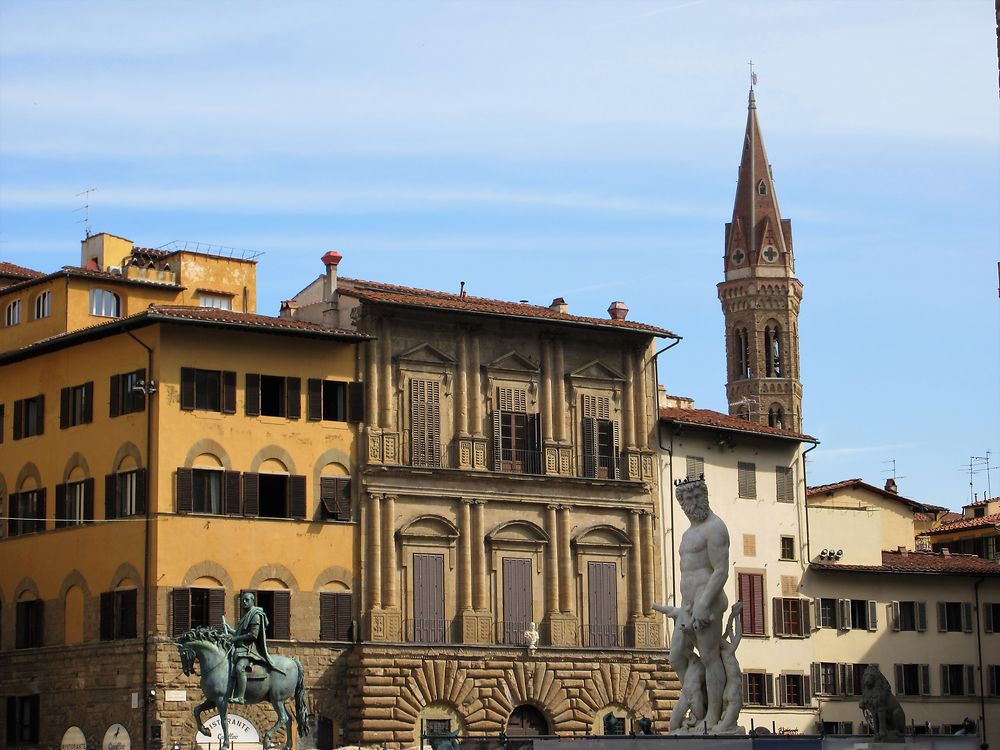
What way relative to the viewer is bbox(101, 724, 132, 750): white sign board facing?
toward the camera

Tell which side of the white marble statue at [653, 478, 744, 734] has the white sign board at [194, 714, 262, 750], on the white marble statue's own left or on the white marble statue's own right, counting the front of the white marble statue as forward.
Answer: on the white marble statue's own right

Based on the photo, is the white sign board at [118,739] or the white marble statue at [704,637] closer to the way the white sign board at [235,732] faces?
the white marble statue

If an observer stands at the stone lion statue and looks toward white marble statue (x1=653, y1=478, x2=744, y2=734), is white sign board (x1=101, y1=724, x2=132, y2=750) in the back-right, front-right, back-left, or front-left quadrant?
front-right

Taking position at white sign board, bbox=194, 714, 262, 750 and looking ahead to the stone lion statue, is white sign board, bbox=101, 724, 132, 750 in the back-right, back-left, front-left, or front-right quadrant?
back-right

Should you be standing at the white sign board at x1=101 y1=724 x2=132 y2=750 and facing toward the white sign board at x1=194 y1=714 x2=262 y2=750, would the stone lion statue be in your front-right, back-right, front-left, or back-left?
front-right

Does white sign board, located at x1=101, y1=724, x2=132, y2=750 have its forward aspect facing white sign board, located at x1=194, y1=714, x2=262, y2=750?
no

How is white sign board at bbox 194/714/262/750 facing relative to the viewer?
toward the camera

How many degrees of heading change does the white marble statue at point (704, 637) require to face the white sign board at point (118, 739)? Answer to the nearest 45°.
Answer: approximately 90° to its right

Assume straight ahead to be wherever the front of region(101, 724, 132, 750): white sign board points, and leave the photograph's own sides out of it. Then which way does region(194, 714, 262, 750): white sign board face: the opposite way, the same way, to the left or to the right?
the same way

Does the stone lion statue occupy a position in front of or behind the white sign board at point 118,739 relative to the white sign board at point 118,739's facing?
in front

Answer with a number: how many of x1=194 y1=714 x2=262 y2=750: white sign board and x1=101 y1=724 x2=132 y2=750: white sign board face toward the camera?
2

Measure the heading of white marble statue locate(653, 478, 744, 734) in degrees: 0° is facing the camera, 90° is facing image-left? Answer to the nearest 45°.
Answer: approximately 45°

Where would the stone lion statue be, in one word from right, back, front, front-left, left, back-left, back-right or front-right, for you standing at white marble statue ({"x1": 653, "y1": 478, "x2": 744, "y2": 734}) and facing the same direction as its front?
back-left

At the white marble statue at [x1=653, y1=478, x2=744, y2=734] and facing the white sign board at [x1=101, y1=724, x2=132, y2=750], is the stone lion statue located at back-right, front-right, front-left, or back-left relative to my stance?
back-right
